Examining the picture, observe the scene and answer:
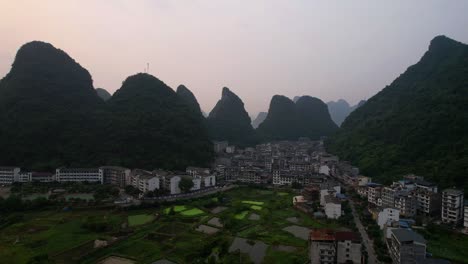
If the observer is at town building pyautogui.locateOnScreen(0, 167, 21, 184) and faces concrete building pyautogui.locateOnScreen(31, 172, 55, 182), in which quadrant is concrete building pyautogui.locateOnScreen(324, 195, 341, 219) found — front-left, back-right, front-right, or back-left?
front-right

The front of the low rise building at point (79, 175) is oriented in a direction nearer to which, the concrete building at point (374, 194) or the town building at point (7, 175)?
the concrete building

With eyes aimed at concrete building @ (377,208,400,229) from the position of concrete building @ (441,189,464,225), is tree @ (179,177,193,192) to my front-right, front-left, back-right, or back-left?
front-right

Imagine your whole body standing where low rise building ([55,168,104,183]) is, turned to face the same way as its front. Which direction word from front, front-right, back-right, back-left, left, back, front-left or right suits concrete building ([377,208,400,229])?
front-left

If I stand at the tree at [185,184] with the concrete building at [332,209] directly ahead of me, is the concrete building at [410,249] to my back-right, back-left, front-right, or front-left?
front-right

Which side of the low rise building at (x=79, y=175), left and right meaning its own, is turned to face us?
front

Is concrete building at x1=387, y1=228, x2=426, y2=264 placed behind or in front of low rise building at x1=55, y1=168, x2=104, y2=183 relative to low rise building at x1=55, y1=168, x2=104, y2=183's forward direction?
in front

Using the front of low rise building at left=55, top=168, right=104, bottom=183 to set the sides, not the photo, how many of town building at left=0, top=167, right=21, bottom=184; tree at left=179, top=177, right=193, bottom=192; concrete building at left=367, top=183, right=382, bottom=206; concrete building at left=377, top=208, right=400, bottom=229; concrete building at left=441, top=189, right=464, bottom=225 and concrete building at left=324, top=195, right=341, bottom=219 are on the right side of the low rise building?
1

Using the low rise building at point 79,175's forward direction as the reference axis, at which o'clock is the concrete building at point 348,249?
The concrete building is roughly at 11 o'clock from the low rise building.

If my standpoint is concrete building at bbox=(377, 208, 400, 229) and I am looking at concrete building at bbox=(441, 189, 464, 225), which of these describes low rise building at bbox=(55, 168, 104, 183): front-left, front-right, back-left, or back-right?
back-left

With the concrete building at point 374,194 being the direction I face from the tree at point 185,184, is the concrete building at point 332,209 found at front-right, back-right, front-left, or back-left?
front-right

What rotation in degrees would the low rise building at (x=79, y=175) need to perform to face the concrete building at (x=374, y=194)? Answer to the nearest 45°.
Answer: approximately 45° to its left

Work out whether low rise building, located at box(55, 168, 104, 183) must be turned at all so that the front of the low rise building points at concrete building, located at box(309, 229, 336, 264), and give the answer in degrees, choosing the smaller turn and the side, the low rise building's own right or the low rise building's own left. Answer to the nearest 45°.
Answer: approximately 45° to the low rise building's own left

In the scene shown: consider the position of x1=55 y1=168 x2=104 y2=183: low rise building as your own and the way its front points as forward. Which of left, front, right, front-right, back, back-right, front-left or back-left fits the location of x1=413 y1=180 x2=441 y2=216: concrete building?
front-left

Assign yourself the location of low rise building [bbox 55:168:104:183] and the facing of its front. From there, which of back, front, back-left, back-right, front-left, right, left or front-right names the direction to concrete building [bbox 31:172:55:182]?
right
